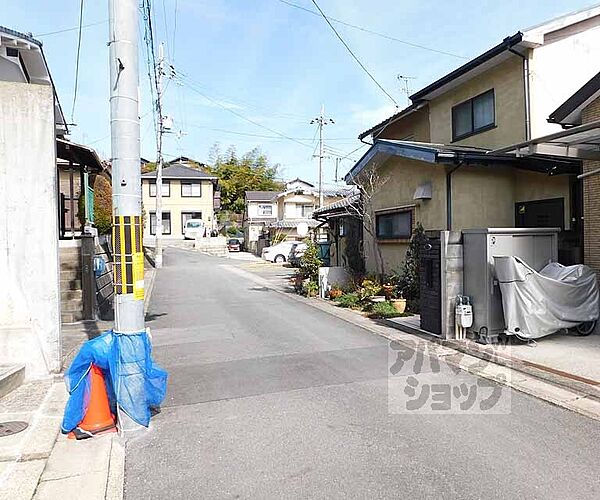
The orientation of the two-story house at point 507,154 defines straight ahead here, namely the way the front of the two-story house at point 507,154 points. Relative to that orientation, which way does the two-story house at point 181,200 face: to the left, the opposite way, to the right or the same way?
to the left

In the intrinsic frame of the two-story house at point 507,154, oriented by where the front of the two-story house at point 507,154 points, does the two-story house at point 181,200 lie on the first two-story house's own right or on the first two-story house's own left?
on the first two-story house's own right

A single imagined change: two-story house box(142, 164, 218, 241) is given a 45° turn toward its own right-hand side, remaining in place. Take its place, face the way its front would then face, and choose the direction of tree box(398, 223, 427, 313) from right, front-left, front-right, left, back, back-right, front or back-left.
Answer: front-left

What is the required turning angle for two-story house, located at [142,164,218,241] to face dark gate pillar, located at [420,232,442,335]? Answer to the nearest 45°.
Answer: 0° — it already faces it

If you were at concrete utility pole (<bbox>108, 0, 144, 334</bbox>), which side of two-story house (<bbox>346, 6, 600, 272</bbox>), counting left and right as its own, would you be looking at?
front

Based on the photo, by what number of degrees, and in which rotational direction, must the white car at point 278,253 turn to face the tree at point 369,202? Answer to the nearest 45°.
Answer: approximately 45° to its left

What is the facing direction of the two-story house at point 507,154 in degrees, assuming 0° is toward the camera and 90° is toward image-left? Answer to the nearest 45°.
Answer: approximately 45°

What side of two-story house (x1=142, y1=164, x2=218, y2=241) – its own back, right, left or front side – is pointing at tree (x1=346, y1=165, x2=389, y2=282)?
front

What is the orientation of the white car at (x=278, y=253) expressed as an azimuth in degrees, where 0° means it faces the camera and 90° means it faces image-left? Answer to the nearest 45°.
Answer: approximately 45°

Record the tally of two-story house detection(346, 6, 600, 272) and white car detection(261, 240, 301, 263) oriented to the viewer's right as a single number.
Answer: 0

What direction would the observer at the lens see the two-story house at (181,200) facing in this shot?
facing the viewer

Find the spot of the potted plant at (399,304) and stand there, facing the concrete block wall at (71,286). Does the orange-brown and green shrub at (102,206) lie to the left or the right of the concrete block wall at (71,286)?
right

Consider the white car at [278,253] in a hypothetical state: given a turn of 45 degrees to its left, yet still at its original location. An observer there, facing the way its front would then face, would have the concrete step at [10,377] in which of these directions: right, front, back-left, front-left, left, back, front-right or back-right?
front

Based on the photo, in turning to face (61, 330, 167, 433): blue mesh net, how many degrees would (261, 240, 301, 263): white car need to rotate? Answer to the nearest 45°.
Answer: approximately 45° to its left

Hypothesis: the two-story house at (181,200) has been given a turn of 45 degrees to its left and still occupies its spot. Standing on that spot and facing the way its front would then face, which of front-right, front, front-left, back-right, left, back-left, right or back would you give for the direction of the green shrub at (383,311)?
front-right

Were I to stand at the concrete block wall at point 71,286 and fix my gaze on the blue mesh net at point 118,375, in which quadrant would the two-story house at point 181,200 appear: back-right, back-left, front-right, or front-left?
back-left

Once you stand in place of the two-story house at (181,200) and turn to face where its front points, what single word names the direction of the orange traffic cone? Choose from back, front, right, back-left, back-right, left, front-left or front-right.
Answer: front
